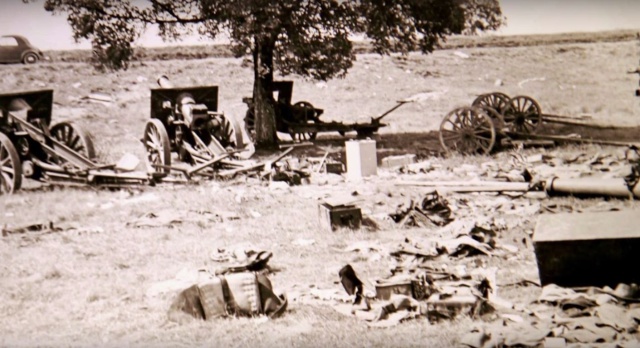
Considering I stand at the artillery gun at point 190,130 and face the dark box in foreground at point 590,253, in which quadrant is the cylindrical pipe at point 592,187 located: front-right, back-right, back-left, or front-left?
front-left

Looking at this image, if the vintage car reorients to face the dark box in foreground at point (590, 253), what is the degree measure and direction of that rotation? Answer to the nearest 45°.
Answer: approximately 135° to its left

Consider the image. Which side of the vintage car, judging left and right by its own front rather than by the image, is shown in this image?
left

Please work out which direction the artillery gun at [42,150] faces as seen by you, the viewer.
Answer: facing away from the viewer and to the left of the viewer

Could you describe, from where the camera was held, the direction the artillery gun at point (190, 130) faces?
facing away from the viewer and to the left of the viewer

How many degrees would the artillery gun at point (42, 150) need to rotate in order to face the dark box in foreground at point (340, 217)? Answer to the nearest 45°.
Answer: approximately 180°

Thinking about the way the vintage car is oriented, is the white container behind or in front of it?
behind

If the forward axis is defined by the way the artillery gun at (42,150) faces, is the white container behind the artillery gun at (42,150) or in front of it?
behind

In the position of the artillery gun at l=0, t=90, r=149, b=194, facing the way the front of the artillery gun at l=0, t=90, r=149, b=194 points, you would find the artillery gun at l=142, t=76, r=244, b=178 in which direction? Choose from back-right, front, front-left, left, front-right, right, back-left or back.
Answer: right

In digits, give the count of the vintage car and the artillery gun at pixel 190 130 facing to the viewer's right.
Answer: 0

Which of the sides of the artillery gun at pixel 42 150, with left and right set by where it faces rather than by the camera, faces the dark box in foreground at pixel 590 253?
back

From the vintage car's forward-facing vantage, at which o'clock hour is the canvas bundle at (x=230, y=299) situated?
The canvas bundle is roughly at 8 o'clock from the vintage car.
